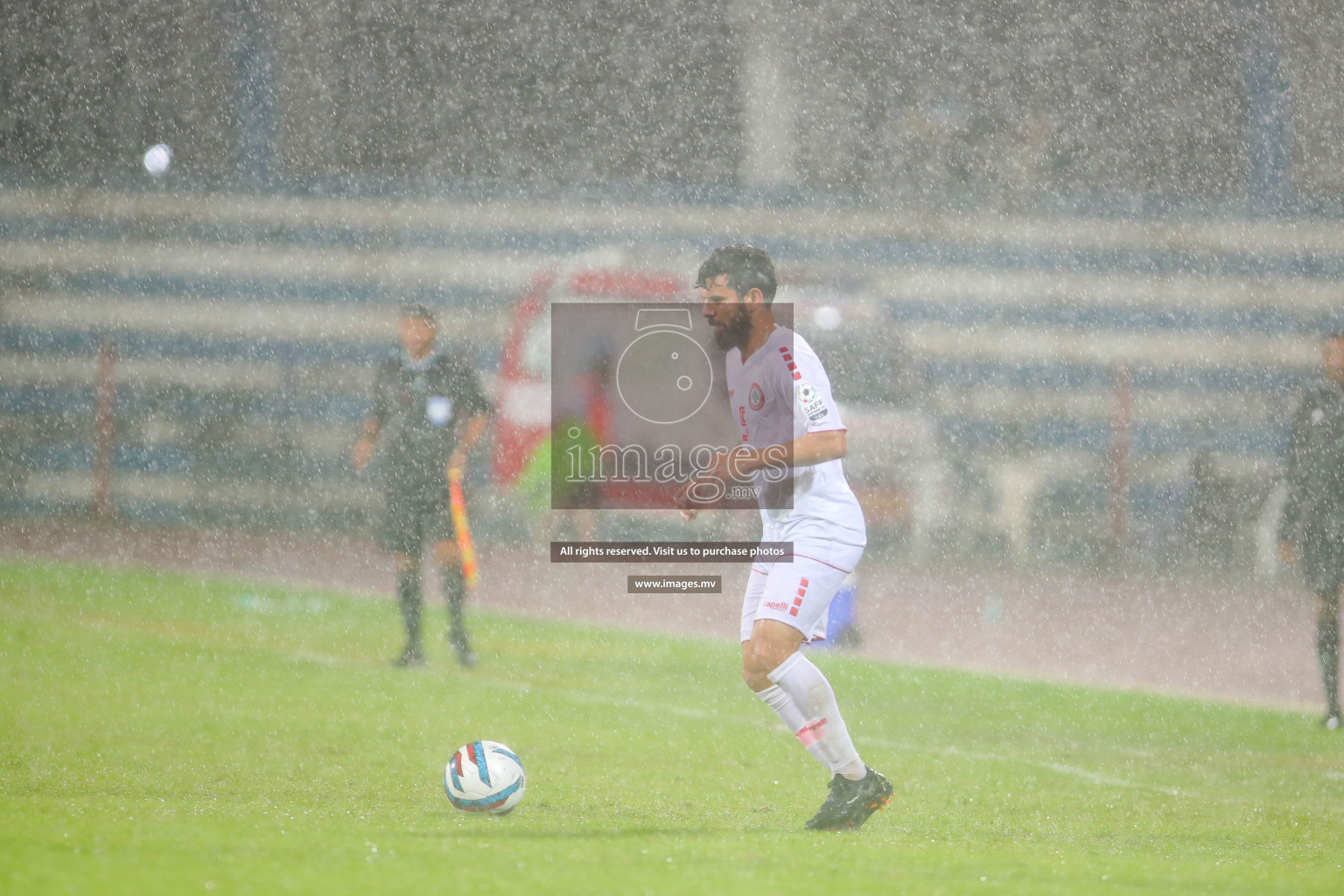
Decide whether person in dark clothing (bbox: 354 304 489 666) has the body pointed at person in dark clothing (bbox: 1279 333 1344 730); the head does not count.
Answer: no

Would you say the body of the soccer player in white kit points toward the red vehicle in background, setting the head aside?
no

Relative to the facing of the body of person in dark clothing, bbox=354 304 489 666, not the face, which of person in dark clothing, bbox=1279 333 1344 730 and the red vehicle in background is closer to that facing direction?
the person in dark clothing

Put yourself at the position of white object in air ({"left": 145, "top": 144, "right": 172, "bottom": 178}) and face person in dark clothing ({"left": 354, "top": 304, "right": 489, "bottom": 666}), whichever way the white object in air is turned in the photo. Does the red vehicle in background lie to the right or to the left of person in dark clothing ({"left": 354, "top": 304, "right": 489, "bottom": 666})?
left

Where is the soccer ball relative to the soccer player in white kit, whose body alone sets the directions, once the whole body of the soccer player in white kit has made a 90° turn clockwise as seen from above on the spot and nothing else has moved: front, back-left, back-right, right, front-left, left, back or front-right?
front-left

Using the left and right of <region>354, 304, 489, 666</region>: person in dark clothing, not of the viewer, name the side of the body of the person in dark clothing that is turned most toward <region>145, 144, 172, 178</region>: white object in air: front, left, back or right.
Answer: back

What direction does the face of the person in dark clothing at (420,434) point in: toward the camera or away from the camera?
toward the camera

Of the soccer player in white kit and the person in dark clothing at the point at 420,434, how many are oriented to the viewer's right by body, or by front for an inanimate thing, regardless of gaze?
0

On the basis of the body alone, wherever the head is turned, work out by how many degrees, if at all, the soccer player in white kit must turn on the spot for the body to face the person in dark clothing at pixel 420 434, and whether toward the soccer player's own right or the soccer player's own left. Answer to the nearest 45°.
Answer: approximately 90° to the soccer player's own right

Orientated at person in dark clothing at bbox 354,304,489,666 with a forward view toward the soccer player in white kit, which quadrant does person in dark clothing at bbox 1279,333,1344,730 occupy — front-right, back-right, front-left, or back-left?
front-left

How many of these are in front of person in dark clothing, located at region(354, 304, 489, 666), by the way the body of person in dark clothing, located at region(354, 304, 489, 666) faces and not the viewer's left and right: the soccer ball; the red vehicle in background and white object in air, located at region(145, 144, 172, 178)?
1

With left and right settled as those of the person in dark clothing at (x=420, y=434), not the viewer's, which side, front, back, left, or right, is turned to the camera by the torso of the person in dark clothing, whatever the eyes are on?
front

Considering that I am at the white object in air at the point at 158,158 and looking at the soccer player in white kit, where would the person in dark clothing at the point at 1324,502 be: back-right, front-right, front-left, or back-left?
front-left

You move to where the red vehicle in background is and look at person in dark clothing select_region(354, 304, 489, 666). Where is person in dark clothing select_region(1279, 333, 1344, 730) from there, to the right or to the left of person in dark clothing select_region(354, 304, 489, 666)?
left

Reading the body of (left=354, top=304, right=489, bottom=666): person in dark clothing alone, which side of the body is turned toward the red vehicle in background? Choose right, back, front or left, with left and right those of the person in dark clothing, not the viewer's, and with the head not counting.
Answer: back

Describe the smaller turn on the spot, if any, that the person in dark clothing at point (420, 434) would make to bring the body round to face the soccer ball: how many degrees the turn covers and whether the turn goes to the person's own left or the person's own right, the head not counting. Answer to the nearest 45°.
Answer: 0° — they already face it
